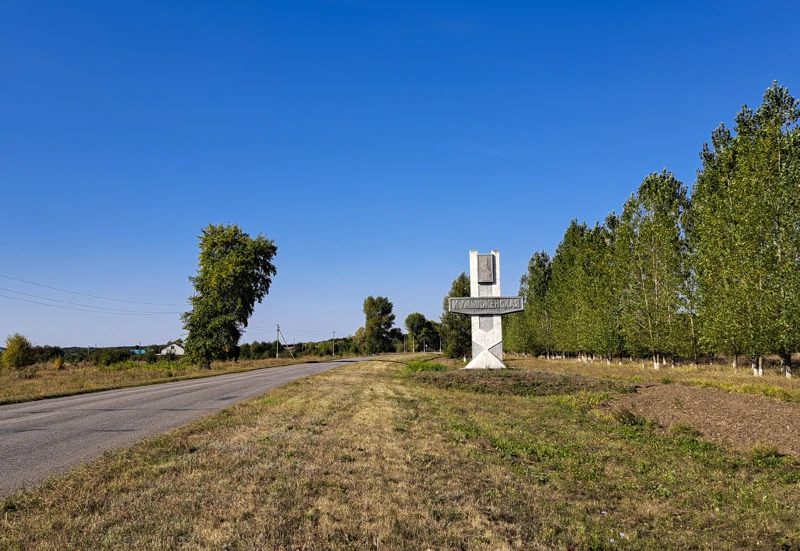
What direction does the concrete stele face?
toward the camera

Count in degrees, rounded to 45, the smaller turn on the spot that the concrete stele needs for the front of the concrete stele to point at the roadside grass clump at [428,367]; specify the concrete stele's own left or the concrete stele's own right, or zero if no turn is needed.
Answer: approximately 135° to the concrete stele's own right

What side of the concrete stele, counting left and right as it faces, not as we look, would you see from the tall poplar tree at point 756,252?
left

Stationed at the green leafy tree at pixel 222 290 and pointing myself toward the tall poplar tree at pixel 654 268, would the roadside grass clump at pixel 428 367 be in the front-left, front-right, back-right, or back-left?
front-right

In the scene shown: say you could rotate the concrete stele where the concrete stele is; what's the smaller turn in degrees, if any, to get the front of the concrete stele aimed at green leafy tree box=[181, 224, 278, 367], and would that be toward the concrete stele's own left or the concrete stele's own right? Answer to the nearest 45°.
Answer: approximately 135° to the concrete stele's own right

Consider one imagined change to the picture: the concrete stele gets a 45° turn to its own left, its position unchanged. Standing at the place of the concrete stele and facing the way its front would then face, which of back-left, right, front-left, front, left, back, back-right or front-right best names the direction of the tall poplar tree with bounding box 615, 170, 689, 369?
left

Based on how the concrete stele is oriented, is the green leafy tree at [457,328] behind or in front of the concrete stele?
behind

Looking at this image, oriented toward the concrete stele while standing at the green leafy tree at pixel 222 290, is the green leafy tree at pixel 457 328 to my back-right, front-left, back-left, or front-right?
front-left
